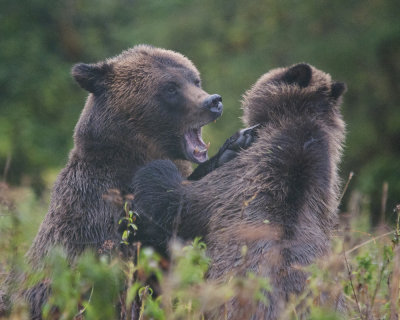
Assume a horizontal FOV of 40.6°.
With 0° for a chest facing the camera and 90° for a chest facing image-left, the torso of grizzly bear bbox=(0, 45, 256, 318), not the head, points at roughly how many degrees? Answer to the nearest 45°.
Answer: approximately 270°

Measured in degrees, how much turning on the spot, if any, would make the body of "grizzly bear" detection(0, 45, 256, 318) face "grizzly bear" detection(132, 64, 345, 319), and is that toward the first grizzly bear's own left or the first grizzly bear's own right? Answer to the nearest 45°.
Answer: approximately 45° to the first grizzly bear's own right
